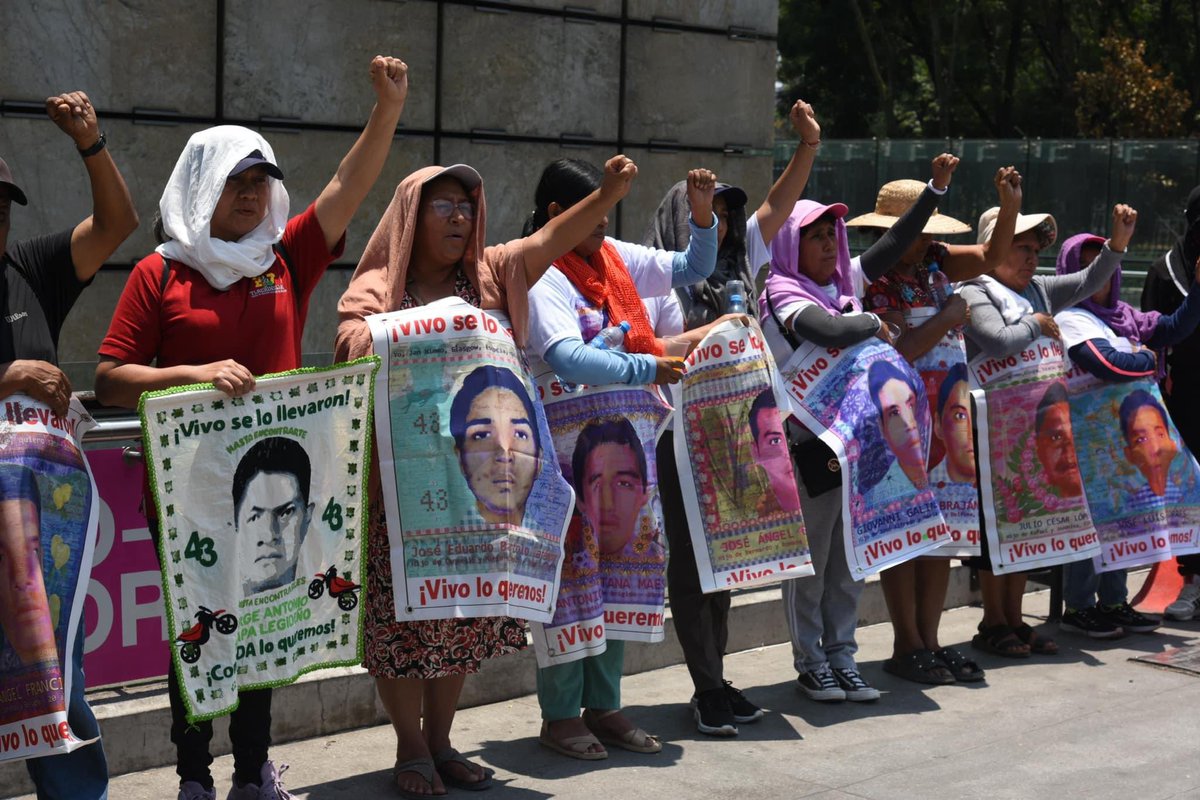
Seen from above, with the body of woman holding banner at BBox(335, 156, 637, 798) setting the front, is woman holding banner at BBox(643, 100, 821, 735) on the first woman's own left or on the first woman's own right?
on the first woman's own left

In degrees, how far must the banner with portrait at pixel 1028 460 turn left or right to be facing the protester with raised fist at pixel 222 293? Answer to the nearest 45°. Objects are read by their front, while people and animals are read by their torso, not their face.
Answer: approximately 45° to its right

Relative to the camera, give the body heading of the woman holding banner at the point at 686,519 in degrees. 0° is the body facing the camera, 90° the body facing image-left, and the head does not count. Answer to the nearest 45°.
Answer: approximately 315°

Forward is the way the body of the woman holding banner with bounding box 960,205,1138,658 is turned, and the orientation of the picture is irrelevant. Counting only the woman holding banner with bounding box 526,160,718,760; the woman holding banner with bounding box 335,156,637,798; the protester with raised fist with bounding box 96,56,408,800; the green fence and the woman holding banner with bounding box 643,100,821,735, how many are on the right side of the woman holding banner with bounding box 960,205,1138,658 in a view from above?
4

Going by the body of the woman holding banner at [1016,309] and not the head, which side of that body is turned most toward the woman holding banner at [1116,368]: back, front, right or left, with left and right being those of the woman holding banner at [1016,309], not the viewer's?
left

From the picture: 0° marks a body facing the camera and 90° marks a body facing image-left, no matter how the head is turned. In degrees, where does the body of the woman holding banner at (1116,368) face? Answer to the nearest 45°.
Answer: approximately 315°

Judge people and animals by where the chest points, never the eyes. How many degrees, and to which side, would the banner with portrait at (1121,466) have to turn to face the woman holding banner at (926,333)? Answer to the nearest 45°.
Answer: approximately 45° to its right

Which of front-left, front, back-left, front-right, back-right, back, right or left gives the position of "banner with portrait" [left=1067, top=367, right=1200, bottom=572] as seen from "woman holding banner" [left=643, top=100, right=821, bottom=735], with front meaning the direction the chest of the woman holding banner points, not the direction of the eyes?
left

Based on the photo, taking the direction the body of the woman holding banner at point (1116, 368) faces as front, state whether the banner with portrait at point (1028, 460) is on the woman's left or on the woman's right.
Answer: on the woman's right

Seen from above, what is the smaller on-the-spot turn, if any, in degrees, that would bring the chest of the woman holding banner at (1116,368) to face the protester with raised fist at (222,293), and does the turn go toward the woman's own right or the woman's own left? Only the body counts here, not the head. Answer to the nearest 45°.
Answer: approximately 90° to the woman's own right

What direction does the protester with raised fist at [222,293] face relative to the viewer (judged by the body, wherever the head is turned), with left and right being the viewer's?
facing the viewer and to the right of the viewer

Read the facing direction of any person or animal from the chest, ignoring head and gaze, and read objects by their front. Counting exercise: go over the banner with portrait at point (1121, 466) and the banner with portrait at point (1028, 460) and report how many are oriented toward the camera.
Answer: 2
